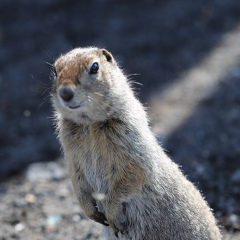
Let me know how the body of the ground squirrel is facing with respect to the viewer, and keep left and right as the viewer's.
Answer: facing the viewer and to the left of the viewer
